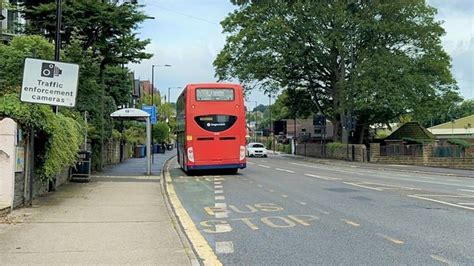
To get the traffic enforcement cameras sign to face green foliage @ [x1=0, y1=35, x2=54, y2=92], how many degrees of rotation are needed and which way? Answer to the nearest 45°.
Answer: approximately 180°

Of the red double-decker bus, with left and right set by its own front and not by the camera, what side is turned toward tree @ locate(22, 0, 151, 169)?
left

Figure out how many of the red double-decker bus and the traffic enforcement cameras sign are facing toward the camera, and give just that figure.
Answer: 1

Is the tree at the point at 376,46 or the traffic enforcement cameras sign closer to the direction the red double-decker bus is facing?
the tree

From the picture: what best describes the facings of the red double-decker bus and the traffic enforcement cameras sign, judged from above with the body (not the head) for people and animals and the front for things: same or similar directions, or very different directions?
very different directions

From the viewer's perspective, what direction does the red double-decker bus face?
away from the camera

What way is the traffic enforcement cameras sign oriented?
toward the camera

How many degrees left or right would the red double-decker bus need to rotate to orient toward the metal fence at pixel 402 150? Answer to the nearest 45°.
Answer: approximately 45° to its right

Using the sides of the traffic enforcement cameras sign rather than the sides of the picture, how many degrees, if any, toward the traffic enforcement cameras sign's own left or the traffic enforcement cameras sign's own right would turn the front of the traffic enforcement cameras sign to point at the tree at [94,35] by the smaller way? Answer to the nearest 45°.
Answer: approximately 180°

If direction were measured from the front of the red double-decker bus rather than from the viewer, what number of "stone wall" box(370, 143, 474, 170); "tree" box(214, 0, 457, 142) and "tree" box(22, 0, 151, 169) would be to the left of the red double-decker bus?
1

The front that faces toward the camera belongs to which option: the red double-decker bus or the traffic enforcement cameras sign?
the traffic enforcement cameras sign

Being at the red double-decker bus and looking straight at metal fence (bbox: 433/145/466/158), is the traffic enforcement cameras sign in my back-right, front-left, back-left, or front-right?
back-right
